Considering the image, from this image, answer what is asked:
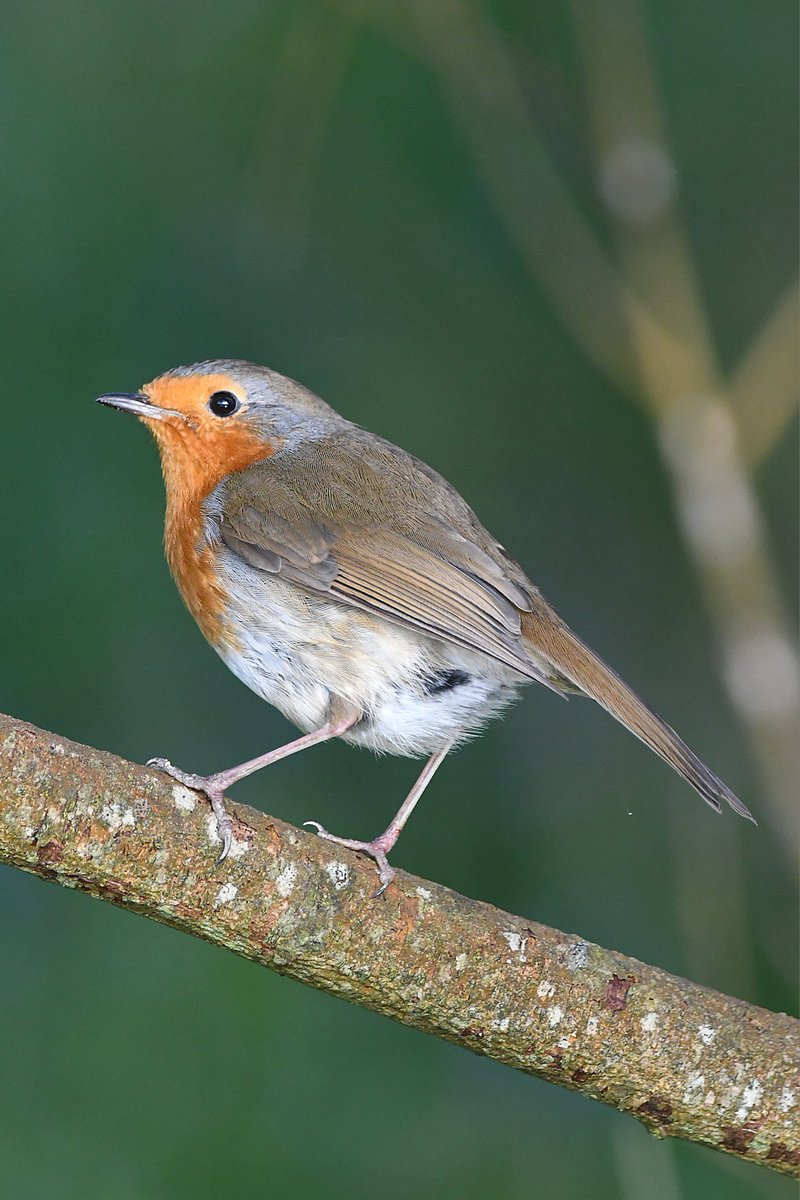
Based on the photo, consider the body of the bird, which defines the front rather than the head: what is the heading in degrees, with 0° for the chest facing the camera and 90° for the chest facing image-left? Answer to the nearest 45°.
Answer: approximately 90°
